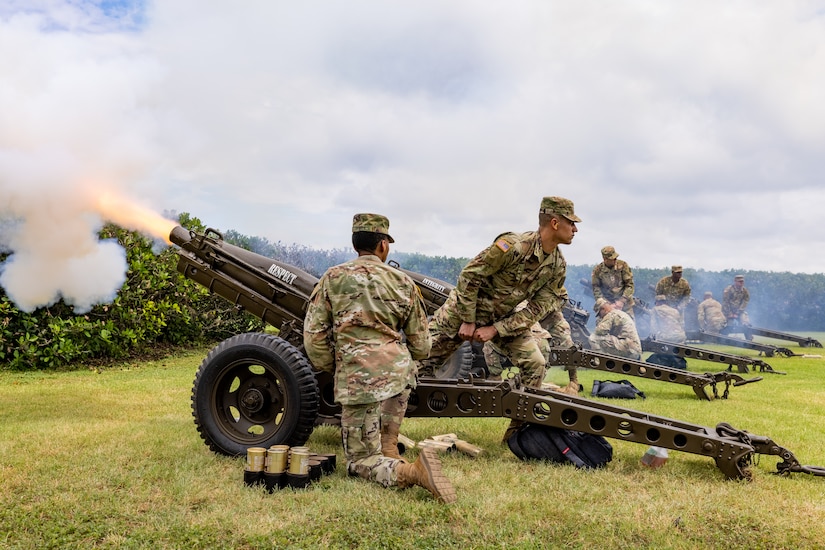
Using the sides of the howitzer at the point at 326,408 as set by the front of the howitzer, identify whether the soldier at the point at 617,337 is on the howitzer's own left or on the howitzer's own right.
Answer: on the howitzer's own right

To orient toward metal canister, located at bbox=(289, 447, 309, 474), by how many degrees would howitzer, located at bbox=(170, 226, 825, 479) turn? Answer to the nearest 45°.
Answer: approximately 90° to its left

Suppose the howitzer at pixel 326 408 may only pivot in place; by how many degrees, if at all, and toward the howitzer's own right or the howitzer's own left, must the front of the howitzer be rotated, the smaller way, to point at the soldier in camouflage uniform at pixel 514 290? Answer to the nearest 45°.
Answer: approximately 135° to the howitzer's own right

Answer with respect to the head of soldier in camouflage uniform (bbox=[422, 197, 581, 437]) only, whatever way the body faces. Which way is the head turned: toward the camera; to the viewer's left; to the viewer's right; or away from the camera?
to the viewer's right

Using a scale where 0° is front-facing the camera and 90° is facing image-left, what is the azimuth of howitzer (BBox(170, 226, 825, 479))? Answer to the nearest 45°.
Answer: approximately 90°

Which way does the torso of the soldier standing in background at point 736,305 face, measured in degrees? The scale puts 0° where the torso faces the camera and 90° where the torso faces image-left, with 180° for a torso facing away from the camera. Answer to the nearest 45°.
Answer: approximately 0°

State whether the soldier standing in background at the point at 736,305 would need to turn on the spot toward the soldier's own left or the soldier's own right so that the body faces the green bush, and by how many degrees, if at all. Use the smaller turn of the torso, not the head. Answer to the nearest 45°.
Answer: approximately 45° to the soldier's own right

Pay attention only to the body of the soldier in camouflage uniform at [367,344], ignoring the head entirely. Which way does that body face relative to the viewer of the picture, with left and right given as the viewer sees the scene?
facing away from the viewer

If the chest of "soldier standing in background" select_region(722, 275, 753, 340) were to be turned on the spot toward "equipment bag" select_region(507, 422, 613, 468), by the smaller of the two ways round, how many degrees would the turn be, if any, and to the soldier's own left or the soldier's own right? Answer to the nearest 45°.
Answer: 0° — they already face it
